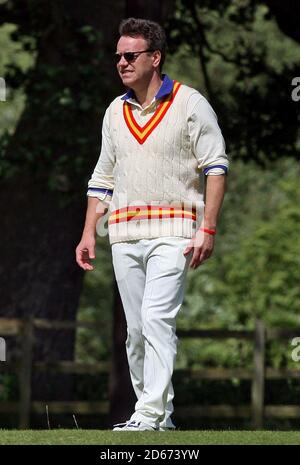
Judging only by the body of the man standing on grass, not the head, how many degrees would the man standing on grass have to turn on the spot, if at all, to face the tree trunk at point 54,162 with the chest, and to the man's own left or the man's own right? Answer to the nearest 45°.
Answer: approximately 135° to the man's own right

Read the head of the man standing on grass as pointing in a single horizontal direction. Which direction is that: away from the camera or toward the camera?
toward the camera

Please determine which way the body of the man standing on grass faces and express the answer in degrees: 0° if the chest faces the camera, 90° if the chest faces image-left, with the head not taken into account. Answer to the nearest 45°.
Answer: approximately 45°
